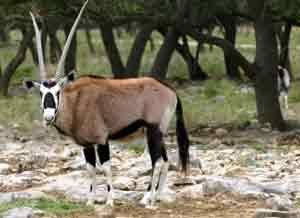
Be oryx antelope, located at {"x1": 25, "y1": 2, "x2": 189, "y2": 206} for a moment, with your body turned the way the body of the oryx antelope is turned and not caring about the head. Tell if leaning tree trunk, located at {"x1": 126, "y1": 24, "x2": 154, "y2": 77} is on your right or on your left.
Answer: on your right

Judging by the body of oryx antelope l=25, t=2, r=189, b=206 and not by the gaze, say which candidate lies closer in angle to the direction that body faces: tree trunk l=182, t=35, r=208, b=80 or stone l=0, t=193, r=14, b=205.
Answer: the stone

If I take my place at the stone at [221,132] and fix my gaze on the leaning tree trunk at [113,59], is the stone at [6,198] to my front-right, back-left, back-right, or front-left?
back-left

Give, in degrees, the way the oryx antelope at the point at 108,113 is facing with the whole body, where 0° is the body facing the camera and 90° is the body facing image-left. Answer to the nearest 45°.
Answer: approximately 90°

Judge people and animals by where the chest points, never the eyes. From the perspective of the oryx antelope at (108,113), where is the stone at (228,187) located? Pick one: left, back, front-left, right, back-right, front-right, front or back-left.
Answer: back

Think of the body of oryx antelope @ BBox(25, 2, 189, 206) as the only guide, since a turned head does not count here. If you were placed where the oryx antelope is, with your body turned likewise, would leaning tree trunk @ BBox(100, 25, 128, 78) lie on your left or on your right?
on your right

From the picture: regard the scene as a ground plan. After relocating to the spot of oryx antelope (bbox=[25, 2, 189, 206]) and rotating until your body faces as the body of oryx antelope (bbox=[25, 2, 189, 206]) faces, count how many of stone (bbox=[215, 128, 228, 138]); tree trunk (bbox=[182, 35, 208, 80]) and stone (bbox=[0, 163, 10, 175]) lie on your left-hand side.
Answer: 0

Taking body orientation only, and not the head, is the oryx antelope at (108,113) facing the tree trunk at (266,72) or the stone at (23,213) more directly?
the stone

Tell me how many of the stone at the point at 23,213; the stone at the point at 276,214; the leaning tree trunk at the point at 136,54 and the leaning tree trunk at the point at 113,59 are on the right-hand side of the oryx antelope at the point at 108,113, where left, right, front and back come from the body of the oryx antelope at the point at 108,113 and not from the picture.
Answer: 2

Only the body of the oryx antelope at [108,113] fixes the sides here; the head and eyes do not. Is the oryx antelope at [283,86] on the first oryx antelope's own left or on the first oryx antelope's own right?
on the first oryx antelope's own right

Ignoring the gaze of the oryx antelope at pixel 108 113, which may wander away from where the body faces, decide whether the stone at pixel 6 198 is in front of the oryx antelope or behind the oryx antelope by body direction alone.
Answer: in front

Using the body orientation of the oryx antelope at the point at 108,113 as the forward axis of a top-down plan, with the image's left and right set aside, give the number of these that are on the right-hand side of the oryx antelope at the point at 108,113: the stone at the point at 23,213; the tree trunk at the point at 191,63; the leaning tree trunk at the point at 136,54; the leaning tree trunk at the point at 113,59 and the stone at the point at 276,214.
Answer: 3

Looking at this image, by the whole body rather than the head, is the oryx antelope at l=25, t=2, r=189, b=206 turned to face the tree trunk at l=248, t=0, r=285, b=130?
no
